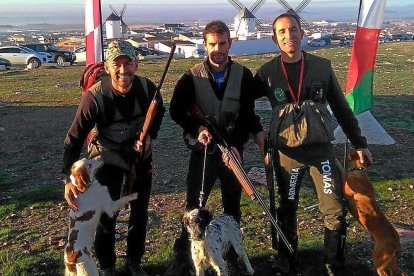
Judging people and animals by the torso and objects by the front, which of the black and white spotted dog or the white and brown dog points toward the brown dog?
the white and brown dog

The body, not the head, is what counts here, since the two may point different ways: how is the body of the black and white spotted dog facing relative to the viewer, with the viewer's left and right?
facing the viewer and to the left of the viewer

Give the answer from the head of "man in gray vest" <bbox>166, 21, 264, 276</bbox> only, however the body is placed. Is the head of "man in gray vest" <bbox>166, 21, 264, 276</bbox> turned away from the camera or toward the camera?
toward the camera

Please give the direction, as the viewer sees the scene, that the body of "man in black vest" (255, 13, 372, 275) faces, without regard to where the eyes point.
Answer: toward the camera

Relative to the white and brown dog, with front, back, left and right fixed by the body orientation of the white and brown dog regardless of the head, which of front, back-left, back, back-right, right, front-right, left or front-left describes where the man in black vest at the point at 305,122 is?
front

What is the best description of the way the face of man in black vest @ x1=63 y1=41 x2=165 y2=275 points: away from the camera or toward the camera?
toward the camera

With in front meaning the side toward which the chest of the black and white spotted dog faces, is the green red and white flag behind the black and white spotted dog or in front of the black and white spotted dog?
behind

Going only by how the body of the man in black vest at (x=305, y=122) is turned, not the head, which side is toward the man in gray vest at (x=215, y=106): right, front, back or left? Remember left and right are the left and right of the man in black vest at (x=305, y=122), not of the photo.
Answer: right

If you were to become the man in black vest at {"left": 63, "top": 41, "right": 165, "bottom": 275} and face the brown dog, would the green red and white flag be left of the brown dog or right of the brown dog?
left

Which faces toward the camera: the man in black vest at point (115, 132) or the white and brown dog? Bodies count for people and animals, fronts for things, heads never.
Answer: the man in black vest

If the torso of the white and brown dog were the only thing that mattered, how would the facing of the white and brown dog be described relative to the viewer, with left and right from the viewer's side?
facing to the right of the viewer

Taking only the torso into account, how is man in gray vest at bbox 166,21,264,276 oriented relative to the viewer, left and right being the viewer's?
facing the viewer
